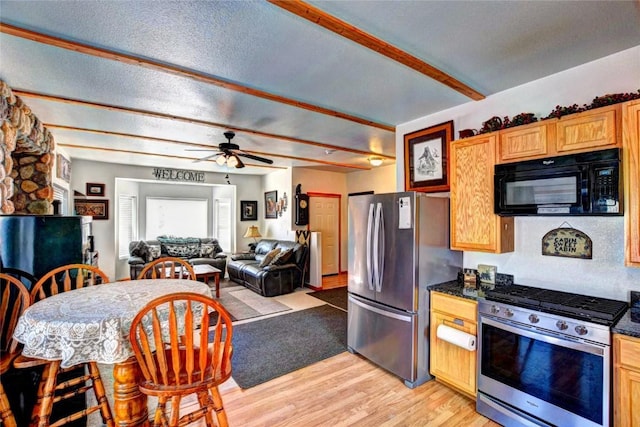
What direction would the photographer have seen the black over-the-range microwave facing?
facing the viewer and to the left of the viewer

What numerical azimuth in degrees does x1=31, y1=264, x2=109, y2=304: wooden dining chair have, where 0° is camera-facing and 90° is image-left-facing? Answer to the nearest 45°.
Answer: approximately 315°

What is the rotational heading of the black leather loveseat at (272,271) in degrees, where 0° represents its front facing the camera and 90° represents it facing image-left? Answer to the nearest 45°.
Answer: approximately 45°

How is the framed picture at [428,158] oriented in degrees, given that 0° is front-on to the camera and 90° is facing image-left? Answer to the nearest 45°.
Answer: approximately 45°

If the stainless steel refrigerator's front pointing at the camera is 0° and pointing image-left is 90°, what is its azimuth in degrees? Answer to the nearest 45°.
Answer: approximately 45°

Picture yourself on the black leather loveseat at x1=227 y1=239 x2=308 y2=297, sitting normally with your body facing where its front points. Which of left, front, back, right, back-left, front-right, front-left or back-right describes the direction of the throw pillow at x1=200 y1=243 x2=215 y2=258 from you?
right

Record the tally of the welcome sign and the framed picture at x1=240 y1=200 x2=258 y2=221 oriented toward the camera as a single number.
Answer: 2

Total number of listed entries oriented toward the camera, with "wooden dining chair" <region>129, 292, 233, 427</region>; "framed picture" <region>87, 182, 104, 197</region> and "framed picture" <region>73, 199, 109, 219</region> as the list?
2

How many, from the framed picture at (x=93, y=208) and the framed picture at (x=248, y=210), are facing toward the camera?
2

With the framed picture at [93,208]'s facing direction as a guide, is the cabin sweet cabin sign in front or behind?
in front

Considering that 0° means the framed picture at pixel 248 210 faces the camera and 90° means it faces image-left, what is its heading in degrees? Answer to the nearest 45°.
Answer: approximately 0°
